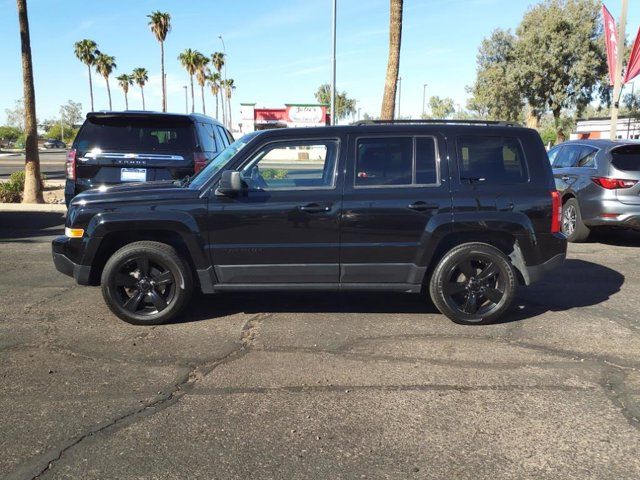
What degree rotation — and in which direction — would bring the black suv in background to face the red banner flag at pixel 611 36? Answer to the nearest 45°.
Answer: approximately 90° to its right

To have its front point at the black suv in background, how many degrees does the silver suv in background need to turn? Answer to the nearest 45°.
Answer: approximately 90° to its left

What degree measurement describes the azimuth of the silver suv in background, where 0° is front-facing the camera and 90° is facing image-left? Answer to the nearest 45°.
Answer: approximately 135°

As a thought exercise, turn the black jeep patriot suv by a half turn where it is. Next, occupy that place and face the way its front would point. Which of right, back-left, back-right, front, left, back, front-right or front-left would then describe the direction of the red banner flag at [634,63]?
front-left

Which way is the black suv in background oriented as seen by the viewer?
away from the camera

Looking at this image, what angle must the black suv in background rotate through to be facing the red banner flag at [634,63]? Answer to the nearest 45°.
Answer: approximately 90° to its right

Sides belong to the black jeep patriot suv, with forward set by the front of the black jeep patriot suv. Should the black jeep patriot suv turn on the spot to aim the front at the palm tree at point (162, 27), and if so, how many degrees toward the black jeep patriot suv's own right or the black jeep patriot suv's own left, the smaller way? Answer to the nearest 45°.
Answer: approximately 90° to the black jeep patriot suv's own right

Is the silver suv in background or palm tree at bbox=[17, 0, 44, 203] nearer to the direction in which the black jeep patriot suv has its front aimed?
the palm tree

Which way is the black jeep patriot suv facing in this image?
to the viewer's left

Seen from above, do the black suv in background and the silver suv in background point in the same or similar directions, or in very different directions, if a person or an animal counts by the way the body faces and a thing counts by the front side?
same or similar directions

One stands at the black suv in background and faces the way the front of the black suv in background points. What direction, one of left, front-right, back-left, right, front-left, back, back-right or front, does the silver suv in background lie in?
right

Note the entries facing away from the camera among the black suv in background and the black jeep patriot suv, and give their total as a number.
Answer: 1

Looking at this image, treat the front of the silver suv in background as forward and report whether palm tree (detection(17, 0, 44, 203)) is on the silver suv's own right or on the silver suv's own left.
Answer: on the silver suv's own left

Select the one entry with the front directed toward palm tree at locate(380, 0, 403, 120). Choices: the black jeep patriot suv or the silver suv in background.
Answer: the silver suv in background
